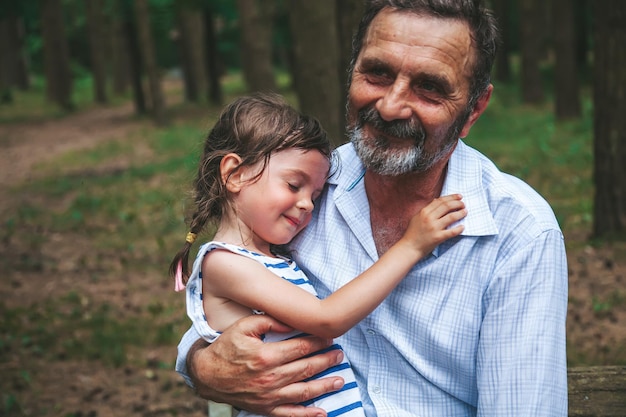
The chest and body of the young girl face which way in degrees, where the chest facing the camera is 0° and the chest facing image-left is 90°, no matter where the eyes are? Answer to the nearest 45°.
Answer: approximately 315°

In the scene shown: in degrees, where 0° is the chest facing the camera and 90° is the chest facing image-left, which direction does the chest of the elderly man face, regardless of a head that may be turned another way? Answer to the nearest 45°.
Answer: approximately 45°
